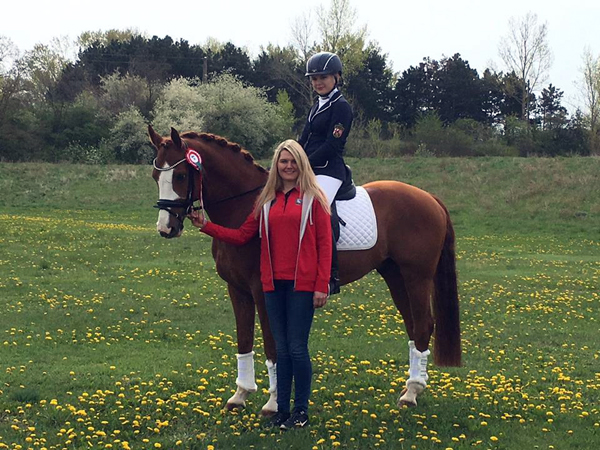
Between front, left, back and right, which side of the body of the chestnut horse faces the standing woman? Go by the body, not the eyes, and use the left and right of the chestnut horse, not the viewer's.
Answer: left

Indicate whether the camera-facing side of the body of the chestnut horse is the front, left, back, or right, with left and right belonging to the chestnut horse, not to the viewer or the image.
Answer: left

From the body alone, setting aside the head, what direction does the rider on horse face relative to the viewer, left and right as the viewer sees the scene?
facing the viewer and to the left of the viewer

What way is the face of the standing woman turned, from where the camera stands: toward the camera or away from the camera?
toward the camera
